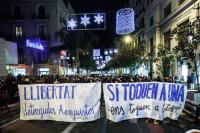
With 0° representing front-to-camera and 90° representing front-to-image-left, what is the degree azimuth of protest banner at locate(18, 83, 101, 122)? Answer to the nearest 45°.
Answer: approximately 0°

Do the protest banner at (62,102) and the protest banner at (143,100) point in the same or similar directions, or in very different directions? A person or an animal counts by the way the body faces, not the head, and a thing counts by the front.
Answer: same or similar directions

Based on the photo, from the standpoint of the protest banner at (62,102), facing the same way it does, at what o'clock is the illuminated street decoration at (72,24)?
The illuminated street decoration is roughly at 6 o'clock from the protest banner.

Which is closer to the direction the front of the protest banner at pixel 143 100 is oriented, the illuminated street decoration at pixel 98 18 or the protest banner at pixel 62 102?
the protest banner

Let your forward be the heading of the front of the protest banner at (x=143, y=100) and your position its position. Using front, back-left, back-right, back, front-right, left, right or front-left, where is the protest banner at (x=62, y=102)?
right

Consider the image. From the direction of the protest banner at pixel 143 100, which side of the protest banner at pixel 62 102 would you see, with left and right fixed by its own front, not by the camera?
left

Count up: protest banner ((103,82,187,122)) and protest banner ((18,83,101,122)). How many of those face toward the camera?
2

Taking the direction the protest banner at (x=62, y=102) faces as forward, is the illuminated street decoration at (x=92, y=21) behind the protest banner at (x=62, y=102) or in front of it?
behind

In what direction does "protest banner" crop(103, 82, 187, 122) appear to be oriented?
toward the camera

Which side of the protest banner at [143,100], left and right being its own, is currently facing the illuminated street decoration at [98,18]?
back
